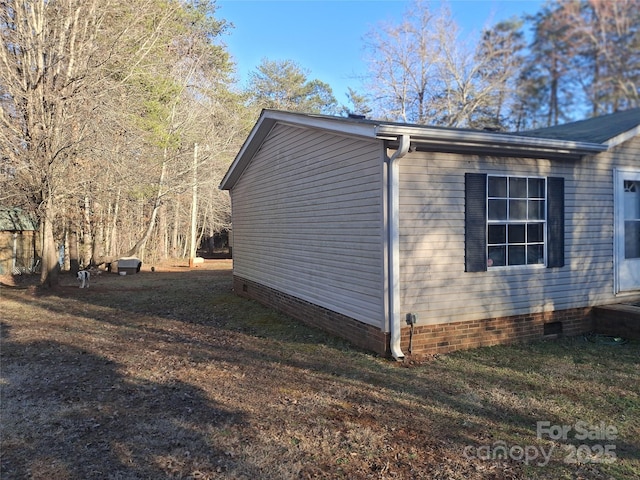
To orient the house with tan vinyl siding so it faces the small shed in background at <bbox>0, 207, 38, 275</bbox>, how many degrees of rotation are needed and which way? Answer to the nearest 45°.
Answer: approximately 180°

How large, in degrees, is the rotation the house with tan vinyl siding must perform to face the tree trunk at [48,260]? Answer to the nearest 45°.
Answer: approximately 135° to its right

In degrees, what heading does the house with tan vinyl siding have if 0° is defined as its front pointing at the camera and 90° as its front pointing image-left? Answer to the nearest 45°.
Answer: approximately 315°
